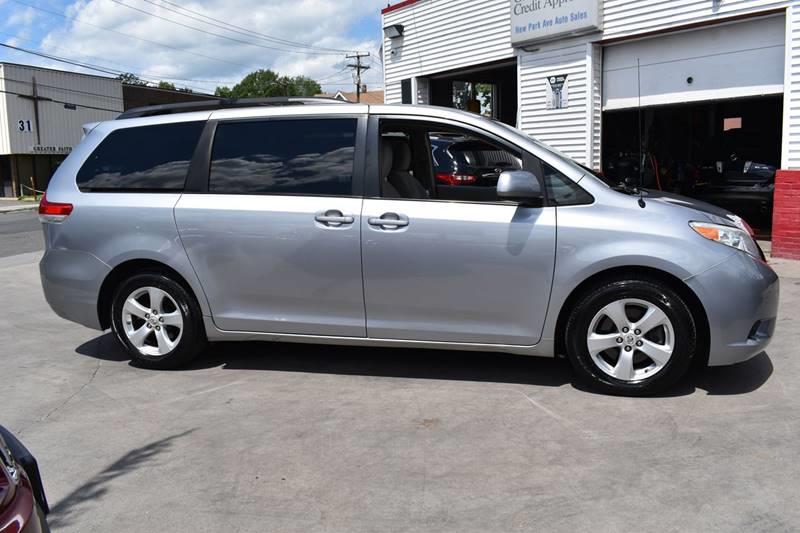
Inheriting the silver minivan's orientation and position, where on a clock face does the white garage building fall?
The white garage building is roughly at 10 o'clock from the silver minivan.

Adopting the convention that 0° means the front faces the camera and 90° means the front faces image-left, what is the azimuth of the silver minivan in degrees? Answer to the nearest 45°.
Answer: approximately 270°

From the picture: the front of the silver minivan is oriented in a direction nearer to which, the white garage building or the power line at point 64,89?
the white garage building

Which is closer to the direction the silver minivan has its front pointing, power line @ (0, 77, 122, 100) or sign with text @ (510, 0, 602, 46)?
the sign with text

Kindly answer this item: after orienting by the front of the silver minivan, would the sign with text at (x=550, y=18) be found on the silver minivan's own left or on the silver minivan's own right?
on the silver minivan's own left

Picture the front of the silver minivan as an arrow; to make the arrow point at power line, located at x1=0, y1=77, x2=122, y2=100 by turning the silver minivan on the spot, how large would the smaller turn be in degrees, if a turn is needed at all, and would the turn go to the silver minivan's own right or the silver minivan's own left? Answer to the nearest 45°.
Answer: approximately 135° to the silver minivan's own left
